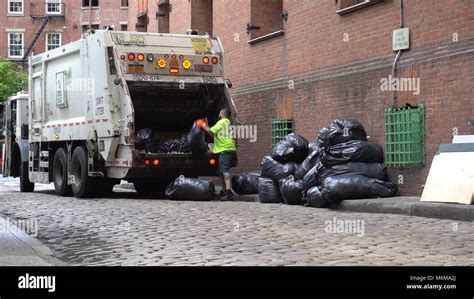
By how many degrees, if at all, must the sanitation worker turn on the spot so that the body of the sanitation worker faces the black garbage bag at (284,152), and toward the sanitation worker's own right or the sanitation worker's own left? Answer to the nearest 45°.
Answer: approximately 180°

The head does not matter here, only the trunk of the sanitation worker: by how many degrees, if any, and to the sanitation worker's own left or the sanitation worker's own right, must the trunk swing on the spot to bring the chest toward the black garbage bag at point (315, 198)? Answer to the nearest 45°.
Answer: approximately 180°

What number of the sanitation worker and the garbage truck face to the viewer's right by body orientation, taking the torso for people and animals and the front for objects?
0

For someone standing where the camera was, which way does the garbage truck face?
facing away from the viewer and to the left of the viewer

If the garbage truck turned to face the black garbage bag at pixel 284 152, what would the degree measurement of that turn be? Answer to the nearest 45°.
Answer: approximately 180°

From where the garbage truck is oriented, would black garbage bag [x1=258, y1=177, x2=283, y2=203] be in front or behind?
behind

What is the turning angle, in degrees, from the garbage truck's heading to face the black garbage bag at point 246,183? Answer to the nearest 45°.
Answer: approximately 135° to its right

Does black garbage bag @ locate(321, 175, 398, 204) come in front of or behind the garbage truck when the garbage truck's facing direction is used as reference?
behind

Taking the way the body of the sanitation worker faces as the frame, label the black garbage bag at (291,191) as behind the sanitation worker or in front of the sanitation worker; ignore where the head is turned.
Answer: behind

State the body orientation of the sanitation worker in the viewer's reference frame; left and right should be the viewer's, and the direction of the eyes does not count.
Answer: facing away from the viewer and to the left of the viewer

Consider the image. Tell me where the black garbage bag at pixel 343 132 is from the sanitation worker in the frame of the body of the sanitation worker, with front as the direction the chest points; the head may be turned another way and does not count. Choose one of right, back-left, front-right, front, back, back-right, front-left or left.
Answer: back

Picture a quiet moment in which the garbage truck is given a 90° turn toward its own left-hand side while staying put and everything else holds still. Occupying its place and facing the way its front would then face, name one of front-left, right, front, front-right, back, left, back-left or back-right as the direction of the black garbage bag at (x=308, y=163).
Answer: left
